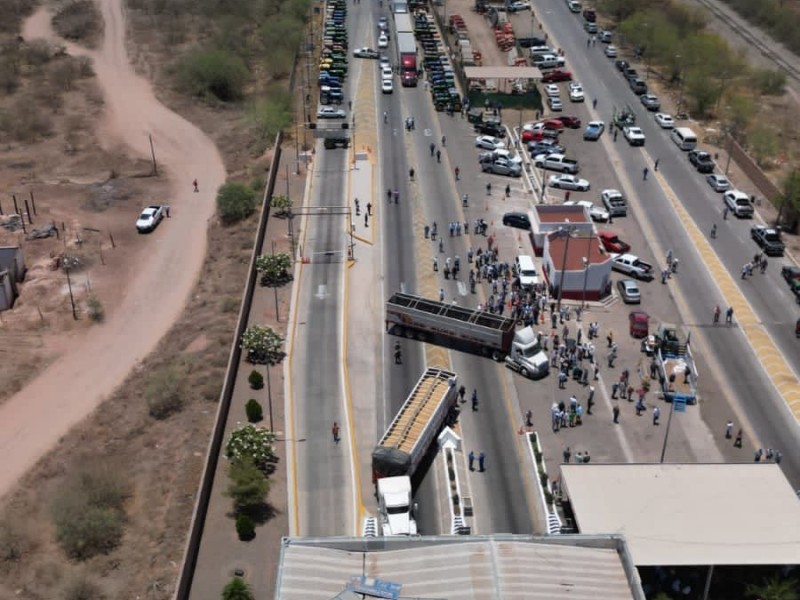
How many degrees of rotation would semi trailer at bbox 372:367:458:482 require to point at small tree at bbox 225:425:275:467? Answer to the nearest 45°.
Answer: approximately 45° to its right

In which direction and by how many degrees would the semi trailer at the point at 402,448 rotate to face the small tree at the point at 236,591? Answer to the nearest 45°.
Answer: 0° — it already faces it

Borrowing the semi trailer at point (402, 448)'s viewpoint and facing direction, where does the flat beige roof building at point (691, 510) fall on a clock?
The flat beige roof building is roughly at 8 o'clock from the semi trailer.

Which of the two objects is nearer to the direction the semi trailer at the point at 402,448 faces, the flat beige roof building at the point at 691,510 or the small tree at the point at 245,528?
the small tree

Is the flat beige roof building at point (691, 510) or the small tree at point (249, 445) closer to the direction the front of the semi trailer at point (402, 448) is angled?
the small tree

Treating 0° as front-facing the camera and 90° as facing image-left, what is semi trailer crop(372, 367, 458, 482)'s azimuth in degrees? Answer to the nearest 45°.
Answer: approximately 45°

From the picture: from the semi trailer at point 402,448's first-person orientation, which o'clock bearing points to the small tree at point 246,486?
The small tree is roughly at 1 o'clock from the semi trailer.

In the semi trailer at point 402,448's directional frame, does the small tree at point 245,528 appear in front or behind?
in front
